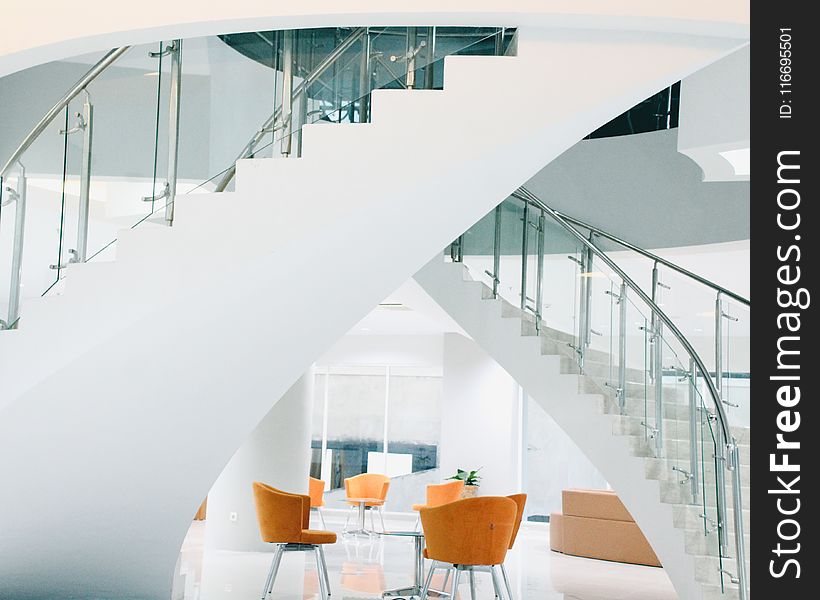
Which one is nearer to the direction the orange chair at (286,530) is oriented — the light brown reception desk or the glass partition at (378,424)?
the light brown reception desk

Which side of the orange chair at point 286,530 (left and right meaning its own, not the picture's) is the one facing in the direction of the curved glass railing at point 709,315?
front

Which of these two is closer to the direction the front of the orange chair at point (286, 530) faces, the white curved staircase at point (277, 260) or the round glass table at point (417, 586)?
the round glass table

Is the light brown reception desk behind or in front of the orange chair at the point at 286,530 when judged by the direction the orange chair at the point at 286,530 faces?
in front

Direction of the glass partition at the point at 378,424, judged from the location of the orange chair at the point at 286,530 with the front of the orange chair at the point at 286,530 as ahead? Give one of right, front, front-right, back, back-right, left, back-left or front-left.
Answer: left

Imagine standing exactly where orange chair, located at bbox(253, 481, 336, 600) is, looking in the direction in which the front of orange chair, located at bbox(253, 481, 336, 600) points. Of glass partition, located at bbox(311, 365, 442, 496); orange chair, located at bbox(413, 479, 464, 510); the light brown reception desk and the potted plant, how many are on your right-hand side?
0

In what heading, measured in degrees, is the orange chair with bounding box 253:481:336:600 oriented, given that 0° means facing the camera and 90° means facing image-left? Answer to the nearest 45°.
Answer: approximately 270°

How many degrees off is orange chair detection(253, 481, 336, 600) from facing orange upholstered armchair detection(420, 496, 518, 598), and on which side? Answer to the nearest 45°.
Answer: approximately 45° to its right

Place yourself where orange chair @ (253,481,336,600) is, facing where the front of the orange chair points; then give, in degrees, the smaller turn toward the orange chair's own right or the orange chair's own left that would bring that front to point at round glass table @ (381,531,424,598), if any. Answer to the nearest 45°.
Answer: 0° — it already faces it

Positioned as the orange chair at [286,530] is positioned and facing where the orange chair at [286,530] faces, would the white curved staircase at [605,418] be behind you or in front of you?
in front

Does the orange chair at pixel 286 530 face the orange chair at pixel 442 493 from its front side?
no

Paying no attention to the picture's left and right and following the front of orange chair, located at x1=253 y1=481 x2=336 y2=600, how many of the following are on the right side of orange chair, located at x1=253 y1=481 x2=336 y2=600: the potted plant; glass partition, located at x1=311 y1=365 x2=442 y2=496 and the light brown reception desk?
0
